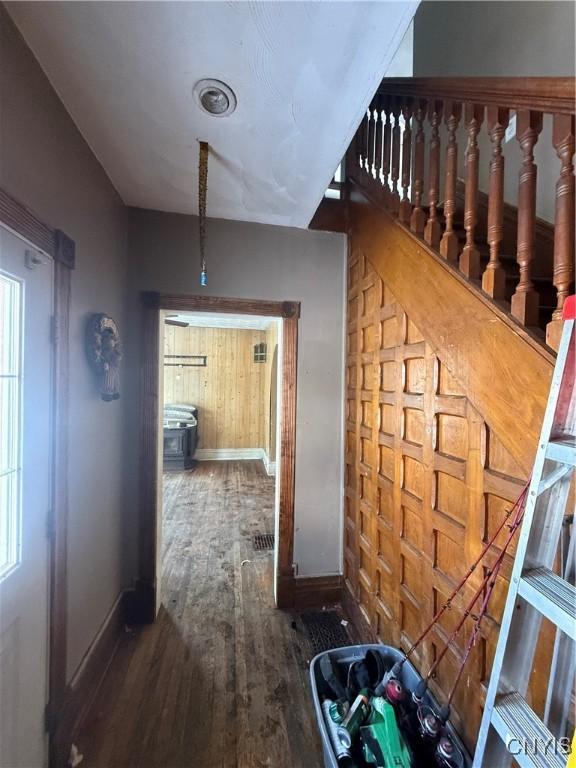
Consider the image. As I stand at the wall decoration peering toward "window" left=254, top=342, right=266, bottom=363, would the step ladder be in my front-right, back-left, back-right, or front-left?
back-right

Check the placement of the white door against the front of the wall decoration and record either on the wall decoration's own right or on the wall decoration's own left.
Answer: on the wall decoration's own right

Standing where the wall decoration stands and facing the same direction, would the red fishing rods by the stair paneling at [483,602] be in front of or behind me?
in front

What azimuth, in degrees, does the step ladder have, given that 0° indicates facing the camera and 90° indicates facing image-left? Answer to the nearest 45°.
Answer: approximately 45°

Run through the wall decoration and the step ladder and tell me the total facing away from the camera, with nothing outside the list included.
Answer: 0

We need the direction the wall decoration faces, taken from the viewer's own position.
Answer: facing the viewer and to the right of the viewer

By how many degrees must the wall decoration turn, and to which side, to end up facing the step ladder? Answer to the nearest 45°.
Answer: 0° — it already faces it

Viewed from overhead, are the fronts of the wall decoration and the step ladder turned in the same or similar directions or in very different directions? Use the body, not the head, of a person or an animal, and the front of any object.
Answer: very different directions

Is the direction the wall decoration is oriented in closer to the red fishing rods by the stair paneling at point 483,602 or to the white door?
the red fishing rods by the stair paneling

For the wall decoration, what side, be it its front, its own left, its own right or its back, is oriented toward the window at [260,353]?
left

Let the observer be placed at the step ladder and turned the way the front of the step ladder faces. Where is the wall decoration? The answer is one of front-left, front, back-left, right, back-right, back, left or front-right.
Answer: front-right
